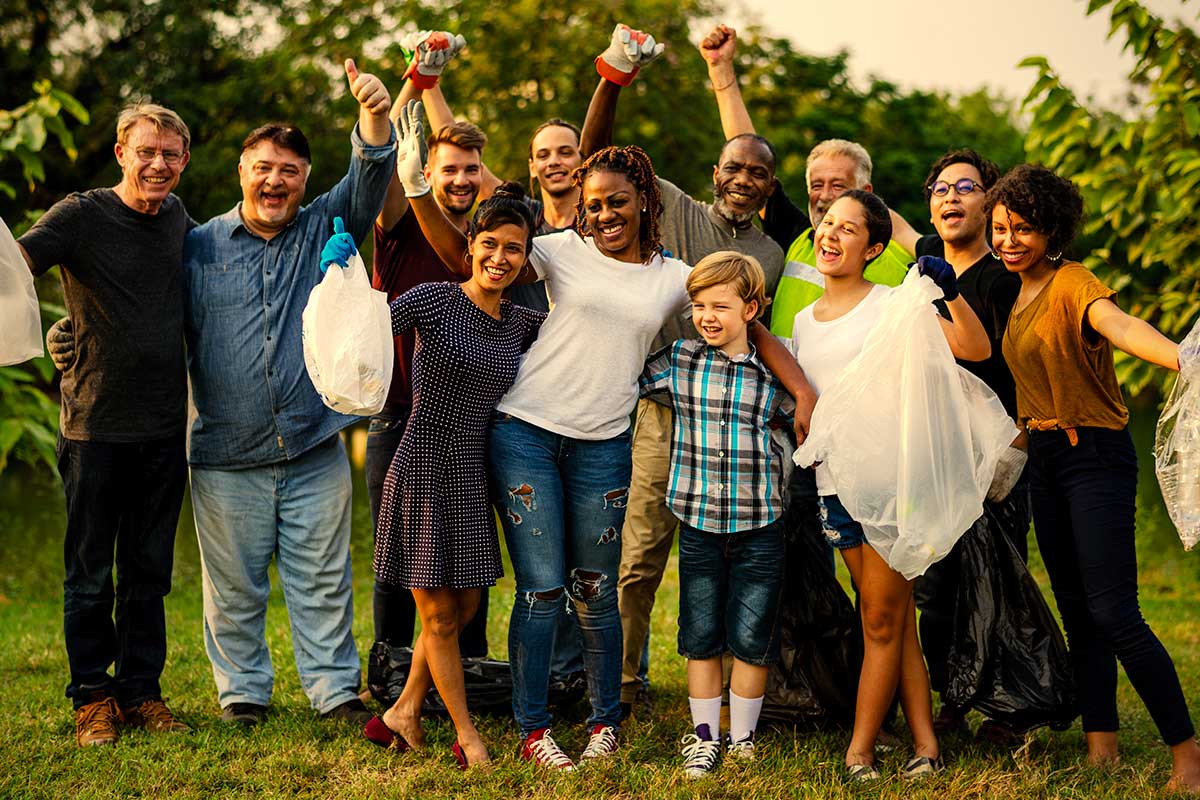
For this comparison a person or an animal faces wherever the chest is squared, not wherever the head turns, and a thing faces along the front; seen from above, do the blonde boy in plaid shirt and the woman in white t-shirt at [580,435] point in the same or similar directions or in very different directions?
same or similar directions

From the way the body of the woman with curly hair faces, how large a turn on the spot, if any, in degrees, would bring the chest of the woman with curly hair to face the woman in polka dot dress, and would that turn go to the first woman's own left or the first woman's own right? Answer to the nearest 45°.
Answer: approximately 45° to the first woman's own right

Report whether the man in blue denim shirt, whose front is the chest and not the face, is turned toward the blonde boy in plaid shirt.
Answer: no

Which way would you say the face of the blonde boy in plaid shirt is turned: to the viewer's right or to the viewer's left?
to the viewer's left

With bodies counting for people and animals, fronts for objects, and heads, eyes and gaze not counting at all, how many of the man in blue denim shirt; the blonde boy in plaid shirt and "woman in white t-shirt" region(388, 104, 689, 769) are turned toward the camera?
3

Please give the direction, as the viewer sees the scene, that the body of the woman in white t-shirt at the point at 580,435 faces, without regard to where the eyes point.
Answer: toward the camera

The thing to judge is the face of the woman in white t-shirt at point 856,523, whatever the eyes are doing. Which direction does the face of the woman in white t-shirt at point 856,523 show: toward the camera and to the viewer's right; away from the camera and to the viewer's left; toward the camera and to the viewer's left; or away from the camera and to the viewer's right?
toward the camera and to the viewer's left

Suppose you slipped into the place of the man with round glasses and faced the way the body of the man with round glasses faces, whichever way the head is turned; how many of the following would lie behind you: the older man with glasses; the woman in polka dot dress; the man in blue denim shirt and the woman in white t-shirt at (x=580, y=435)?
0

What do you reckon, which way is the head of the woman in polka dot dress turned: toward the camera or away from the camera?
toward the camera

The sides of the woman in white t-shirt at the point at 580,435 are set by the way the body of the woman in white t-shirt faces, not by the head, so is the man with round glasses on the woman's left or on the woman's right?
on the woman's left

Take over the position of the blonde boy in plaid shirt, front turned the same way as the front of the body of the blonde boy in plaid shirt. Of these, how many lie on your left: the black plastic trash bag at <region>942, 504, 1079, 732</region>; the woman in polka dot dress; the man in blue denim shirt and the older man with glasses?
1

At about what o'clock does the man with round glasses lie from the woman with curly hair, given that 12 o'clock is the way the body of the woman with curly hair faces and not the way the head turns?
The man with round glasses is roughly at 3 o'clock from the woman with curly hair.

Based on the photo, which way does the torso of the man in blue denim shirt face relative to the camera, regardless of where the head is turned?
toward the camera

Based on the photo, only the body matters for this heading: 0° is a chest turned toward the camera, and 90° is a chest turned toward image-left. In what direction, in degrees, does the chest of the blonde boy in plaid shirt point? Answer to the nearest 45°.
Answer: approximately 0°

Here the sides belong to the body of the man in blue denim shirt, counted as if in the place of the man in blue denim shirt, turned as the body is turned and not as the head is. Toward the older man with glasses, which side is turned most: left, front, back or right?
right

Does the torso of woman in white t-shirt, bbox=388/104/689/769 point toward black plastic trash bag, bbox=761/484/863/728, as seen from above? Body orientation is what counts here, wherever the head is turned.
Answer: no
